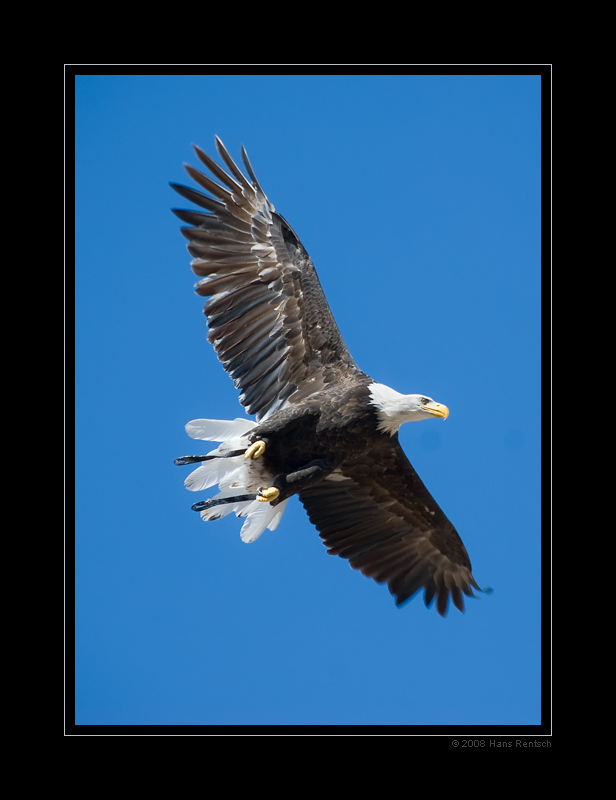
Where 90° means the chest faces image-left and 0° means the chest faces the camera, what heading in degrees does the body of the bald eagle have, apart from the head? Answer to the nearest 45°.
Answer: approximately 270°
